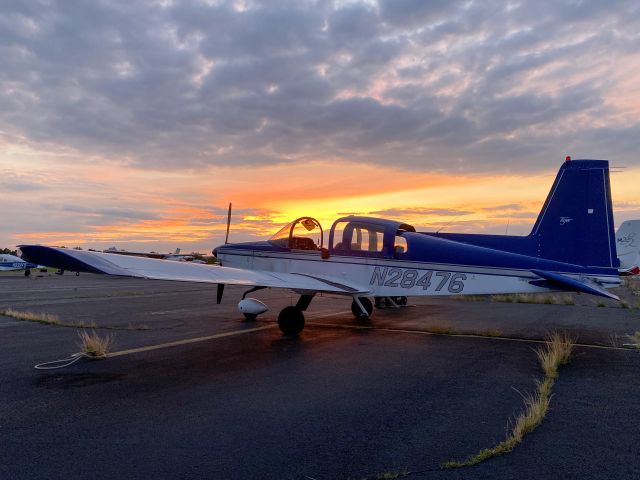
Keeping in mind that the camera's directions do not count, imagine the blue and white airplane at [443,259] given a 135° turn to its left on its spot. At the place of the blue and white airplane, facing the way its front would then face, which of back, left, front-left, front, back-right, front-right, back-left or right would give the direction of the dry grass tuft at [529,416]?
front

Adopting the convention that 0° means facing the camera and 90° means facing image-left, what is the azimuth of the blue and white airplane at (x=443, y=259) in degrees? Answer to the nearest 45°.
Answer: approximately 135°

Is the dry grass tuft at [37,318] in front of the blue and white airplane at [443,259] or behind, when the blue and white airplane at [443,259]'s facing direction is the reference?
in front

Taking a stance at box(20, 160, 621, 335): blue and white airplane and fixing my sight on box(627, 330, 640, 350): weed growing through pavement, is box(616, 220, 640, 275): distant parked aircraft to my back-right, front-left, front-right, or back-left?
front-left

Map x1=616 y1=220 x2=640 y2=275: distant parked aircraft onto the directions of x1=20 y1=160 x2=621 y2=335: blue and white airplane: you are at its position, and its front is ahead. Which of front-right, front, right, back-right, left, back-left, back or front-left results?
right
